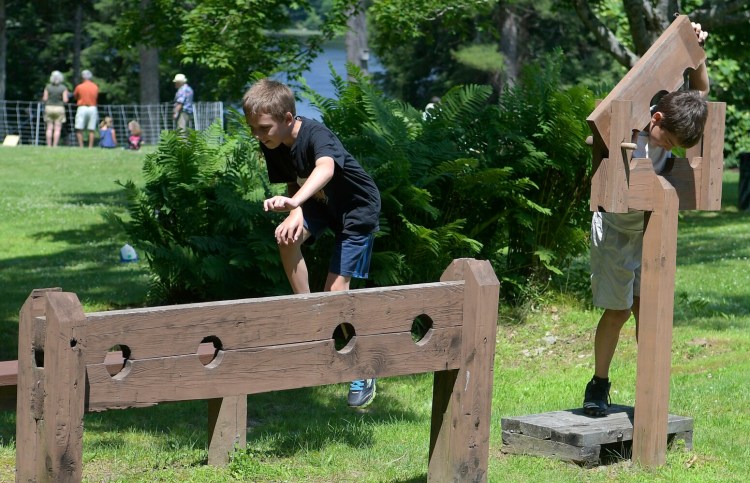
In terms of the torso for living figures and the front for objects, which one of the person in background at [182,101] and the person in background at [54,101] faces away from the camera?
the person in background at [54,101]

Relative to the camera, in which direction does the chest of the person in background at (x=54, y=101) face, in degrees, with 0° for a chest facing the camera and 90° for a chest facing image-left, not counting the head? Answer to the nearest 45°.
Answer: approximately 180°

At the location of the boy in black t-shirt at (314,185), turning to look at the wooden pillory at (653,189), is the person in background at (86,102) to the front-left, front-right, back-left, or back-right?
back-left

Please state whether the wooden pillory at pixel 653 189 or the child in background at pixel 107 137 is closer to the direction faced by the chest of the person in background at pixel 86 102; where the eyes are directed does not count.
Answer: the child in background

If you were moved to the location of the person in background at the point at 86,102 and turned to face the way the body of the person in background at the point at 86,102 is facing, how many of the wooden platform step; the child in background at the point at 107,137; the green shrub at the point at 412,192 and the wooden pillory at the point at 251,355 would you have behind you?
3

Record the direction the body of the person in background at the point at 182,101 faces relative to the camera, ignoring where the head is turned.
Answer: to the viewer's left

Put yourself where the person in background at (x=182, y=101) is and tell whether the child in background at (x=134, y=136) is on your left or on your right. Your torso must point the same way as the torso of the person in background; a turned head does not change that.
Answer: on your right

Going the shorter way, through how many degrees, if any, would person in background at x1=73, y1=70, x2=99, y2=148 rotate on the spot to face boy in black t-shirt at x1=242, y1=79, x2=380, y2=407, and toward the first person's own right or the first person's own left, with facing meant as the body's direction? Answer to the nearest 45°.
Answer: approximately 180°

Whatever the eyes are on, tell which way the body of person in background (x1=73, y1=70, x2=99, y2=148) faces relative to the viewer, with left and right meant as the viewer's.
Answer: facing away from the viewer

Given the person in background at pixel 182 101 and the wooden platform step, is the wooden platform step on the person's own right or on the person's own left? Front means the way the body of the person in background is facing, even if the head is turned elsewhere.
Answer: on the person's own left

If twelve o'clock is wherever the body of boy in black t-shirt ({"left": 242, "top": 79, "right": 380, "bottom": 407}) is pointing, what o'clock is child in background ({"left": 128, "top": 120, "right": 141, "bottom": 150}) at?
The child in background is roughly at 4 o'clock from the boy in black t-shirt.

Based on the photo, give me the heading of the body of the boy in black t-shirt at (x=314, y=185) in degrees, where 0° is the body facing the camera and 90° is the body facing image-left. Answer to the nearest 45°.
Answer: approximately 45°
